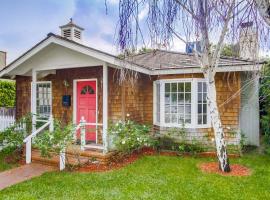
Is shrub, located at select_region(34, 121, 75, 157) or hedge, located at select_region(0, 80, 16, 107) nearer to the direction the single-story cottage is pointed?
the shrub

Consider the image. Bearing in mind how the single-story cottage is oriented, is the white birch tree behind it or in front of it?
in front

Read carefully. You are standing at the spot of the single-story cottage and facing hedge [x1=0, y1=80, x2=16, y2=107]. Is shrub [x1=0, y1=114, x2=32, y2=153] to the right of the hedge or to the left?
left

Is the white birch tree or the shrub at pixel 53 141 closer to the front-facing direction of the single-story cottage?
the white birch tree

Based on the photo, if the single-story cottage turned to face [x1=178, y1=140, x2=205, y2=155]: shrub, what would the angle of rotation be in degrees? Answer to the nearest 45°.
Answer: approximately 90° to its left

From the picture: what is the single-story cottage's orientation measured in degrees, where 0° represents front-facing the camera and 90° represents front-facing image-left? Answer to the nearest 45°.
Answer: approximately 0°

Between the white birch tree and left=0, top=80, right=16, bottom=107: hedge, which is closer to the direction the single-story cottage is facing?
the white birch tree

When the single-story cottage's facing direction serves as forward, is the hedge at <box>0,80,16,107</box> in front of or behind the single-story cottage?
behind

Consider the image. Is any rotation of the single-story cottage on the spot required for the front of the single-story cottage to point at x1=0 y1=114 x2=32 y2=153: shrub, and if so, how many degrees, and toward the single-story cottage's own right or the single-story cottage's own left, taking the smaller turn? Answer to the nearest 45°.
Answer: approximately 90° to the single-story cottage's own right

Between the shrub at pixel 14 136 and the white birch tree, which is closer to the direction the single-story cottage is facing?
the white birch tree

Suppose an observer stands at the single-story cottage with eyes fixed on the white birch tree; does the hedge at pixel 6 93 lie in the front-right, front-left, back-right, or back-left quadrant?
back-right
